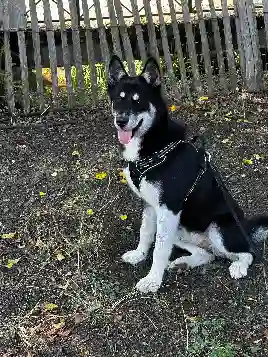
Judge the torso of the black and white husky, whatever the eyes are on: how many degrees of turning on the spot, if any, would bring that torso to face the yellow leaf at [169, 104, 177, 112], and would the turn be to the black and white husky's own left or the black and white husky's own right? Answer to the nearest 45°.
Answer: approximately 135° to the black and white husky's own right

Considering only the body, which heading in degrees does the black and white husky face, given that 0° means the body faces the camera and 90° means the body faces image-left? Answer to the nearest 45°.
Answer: approximately 45°

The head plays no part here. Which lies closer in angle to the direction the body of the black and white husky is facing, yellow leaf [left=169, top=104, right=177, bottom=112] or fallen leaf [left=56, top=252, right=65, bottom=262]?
the fallen leaf

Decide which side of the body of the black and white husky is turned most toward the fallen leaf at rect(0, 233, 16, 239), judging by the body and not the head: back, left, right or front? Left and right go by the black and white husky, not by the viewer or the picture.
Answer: right

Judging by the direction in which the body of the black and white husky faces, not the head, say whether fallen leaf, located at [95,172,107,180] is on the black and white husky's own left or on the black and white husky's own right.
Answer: on the black and white husky's own right

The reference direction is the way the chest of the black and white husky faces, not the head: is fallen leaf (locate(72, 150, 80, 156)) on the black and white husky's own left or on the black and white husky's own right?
on the black and white husky's own right

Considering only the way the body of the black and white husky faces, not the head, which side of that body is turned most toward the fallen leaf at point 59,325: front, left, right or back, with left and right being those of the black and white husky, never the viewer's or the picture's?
front

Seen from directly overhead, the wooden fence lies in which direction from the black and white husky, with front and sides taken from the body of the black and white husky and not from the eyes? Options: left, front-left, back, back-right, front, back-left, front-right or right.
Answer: back-right
